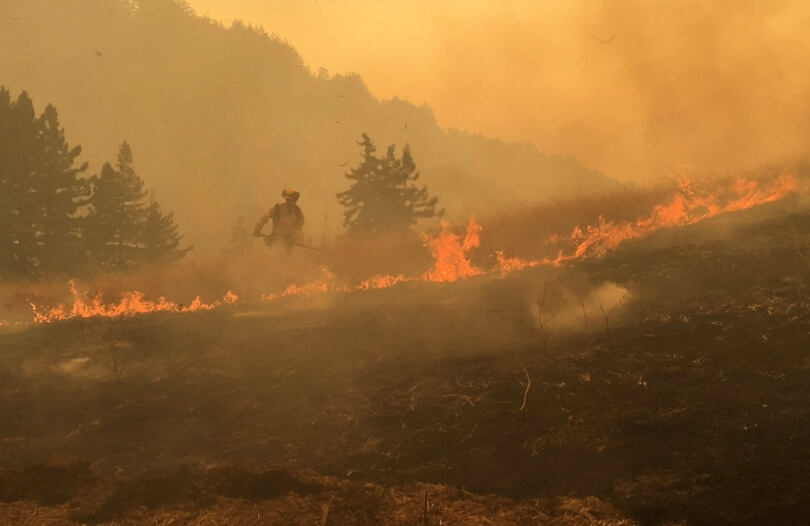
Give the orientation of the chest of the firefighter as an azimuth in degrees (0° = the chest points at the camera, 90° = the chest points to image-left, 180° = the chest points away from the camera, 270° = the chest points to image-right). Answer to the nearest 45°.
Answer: approximately 45°

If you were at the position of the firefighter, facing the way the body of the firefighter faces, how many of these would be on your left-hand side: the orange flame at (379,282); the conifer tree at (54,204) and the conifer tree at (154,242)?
1

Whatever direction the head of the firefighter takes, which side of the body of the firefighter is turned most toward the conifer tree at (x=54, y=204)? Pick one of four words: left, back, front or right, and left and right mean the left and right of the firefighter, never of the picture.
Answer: right

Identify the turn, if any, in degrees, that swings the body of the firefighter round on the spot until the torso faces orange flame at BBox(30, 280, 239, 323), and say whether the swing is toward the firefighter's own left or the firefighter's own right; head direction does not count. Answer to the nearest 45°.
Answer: approximately 45° to the firefighter's own right

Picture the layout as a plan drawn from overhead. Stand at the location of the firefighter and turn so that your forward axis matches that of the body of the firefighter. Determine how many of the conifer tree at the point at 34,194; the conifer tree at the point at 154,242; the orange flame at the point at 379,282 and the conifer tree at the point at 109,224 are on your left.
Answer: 1

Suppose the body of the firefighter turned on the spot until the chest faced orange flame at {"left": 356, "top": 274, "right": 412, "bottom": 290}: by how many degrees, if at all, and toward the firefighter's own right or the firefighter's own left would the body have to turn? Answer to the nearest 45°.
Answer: approximately 90° to the firefighter's own left

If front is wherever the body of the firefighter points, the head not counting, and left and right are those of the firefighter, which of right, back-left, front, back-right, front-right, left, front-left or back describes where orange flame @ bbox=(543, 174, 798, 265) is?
back-left
